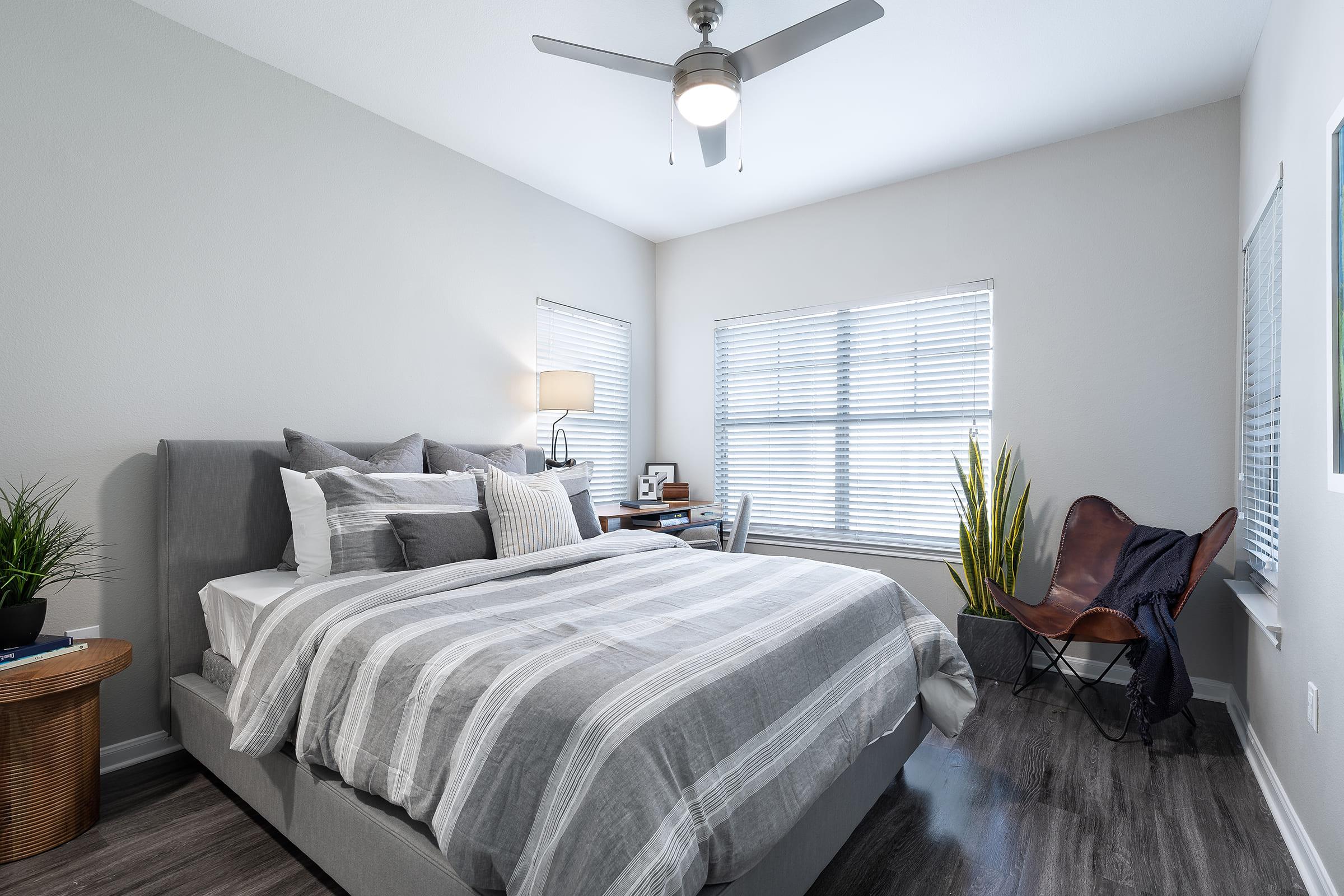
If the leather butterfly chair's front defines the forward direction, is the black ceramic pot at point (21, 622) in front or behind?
in front

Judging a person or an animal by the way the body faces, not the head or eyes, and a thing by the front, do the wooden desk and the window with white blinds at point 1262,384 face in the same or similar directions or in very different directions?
very different directions

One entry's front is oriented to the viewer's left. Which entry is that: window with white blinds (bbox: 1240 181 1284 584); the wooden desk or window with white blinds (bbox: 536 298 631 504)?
window with white blinds (bbox: 1240 181 1284 584)

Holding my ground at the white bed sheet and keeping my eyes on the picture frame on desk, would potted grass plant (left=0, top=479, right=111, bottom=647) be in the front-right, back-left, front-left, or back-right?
back-left

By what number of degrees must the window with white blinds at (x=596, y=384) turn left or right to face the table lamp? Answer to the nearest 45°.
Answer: approximately 45° to its right

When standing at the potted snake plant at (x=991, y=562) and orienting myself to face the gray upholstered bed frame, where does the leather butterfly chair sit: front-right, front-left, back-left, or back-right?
back-left

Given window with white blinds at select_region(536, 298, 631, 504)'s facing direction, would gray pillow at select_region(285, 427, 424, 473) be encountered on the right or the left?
on its right

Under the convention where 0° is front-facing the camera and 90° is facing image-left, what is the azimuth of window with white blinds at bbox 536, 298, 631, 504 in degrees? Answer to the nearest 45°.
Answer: approximately 315°

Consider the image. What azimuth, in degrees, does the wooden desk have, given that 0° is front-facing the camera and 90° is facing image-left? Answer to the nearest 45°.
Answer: approximately 315°

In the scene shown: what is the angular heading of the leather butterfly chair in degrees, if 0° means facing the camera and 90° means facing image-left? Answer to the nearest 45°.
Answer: approximately 45°

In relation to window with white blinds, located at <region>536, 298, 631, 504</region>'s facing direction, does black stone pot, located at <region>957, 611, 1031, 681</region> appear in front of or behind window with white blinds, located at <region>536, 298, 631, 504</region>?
in front
